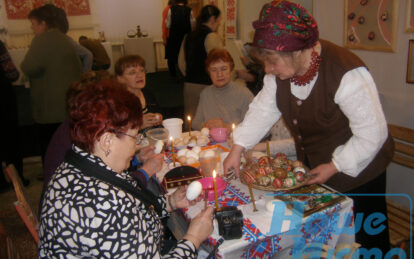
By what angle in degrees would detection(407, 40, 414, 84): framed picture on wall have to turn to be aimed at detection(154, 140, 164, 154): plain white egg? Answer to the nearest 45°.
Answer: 0° — it already faces it

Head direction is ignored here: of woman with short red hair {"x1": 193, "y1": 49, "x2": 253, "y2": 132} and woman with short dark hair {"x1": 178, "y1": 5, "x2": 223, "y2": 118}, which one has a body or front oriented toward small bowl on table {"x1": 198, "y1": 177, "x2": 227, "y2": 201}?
woman with short red hair {"x1": 193, "y1": 49, "x2": 253, "y2": 132}

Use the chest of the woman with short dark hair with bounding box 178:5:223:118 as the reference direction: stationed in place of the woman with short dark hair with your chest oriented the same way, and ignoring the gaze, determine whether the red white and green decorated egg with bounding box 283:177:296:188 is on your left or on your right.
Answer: on your right

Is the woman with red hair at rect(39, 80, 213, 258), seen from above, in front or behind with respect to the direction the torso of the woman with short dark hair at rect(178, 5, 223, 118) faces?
behind
